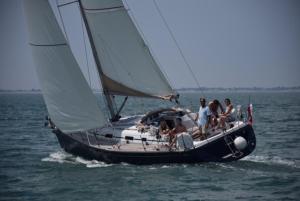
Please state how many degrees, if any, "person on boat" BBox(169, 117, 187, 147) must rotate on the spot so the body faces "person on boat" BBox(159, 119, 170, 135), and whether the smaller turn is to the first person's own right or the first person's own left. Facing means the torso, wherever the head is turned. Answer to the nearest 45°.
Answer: approximately 45° to the first person's own right

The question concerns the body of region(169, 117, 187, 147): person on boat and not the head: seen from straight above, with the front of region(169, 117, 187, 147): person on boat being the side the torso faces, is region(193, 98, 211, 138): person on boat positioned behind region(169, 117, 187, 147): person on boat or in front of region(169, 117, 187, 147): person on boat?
behind

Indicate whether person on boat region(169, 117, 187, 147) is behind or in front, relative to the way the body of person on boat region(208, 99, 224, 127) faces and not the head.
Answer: in front
